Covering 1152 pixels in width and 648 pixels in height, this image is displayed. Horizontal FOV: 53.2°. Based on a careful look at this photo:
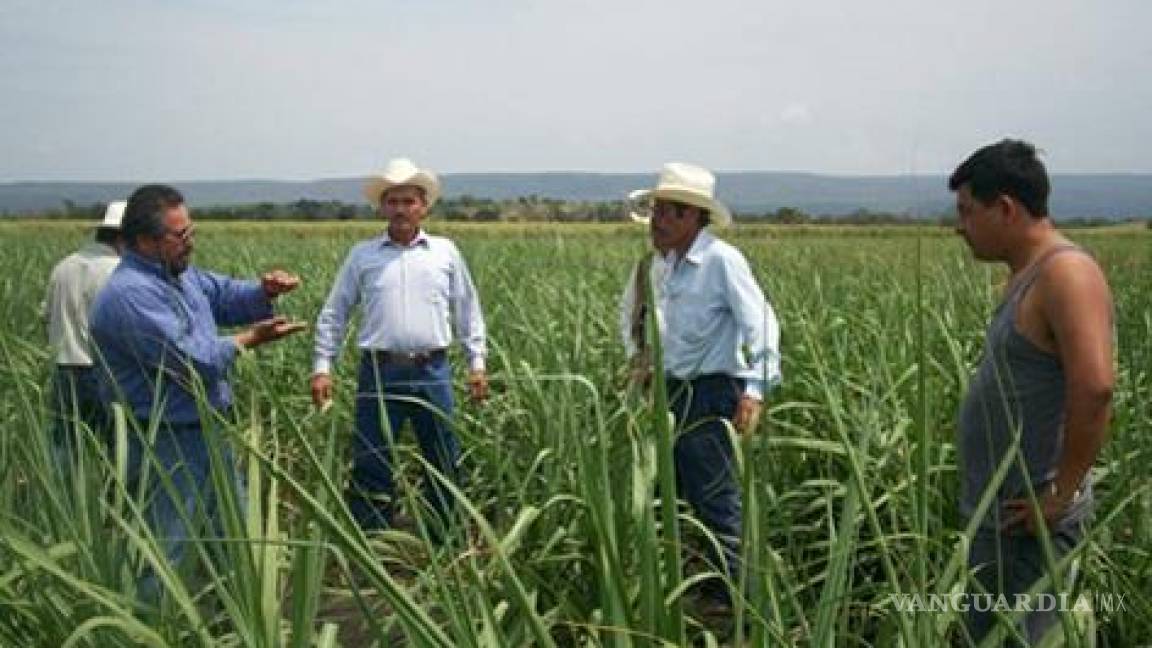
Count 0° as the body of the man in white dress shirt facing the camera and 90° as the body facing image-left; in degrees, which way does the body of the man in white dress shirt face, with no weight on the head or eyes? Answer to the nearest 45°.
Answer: approximately 0°

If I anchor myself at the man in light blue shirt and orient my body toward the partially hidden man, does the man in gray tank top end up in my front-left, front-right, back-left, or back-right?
back-left

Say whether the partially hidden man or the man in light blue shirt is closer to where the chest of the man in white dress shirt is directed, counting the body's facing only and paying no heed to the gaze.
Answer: the man in light blue shirt

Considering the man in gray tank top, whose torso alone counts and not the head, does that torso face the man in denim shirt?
yes

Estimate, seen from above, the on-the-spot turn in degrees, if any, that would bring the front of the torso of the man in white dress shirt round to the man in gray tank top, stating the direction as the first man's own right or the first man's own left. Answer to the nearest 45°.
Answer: approximately 45° to the first man's own left

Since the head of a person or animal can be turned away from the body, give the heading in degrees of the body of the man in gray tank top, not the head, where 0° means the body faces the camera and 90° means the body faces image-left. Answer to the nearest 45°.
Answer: approximately 90°

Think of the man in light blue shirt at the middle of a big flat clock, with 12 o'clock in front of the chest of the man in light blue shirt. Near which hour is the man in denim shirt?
The man in denim shirt is roughly at 1 o'clock from the man in light blue shirt.

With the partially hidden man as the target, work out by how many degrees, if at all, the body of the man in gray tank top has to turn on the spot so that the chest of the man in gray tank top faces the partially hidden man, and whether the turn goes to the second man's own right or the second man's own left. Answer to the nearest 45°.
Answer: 0° — they already face them

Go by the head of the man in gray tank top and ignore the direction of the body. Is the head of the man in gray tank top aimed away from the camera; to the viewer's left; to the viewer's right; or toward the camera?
to the viewer's left

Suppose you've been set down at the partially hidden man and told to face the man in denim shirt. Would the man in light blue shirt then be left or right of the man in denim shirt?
left

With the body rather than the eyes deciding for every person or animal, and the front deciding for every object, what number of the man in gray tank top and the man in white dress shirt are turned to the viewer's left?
1
